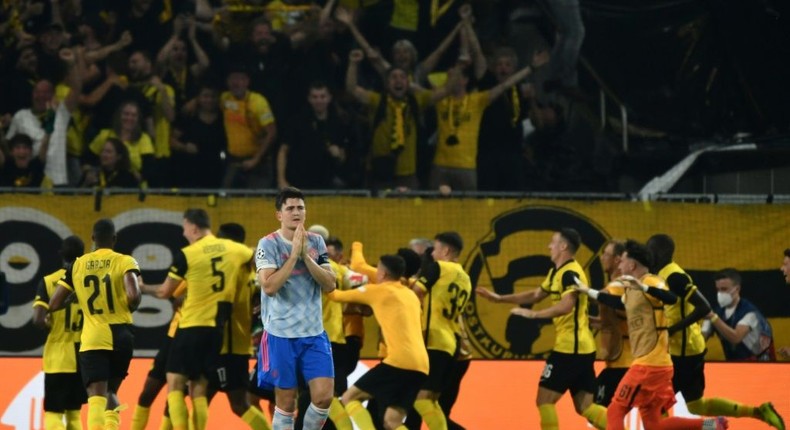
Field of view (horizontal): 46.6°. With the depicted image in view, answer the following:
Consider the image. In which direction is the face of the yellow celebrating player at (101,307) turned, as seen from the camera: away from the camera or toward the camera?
away from the camera

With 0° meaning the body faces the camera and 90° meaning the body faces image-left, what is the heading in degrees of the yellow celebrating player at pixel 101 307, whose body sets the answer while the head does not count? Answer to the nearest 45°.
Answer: approximately 180°
